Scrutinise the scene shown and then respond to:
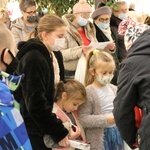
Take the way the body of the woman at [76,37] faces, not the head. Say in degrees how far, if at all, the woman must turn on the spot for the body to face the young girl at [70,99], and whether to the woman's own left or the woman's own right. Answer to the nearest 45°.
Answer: approximately 45° to the woman's own right

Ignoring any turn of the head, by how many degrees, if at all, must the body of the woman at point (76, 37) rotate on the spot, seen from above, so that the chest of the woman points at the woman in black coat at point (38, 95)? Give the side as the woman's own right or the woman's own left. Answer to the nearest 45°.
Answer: approximately 45° to the woman's own right

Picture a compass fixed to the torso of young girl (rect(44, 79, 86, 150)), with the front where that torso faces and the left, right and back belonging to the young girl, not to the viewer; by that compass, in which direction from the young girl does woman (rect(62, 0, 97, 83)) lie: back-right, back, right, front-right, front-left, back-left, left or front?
back-left

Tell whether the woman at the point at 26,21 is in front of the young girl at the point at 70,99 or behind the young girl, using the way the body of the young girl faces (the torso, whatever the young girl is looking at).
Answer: behind

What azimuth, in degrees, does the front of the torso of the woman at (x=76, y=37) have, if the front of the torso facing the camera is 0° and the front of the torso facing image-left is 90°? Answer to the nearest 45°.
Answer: approximately 315°

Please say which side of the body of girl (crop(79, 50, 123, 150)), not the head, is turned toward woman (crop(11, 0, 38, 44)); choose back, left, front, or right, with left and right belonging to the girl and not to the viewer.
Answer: back

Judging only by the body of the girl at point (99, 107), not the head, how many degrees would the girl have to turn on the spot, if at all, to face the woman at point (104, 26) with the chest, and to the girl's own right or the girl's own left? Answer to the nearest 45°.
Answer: approximately 135° to the girl's own left

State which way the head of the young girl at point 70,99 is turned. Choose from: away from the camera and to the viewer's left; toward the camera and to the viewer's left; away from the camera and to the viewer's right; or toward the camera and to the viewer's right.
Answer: toward the camera and to the viewer's right

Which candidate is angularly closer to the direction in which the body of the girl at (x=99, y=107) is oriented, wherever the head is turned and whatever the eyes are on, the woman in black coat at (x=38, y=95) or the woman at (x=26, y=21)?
the woman in black coat

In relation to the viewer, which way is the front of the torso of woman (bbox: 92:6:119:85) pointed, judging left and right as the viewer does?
facing the viewer and to the right of the viewer
